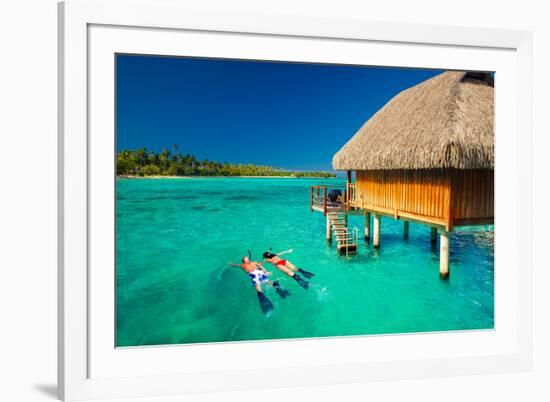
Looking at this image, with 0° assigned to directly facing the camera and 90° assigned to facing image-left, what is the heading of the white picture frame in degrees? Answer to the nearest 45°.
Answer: approximately 315°
